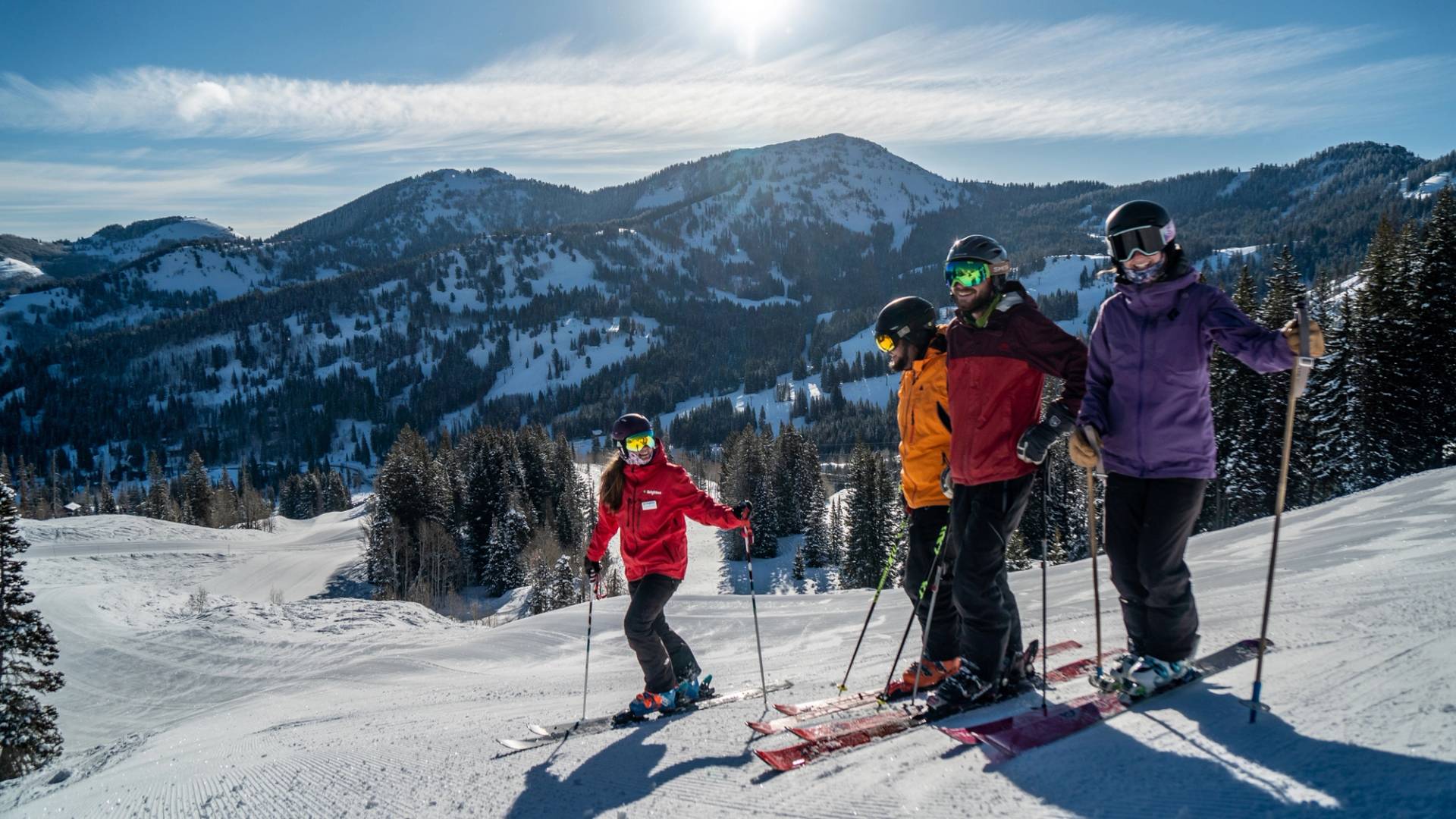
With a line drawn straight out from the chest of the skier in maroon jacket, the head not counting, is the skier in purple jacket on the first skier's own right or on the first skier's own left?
on the first skier's own left

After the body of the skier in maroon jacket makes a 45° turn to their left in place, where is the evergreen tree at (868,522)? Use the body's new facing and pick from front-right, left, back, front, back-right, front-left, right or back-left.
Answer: back

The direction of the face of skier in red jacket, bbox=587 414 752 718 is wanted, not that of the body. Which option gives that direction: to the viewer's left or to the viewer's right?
to the viewer's right

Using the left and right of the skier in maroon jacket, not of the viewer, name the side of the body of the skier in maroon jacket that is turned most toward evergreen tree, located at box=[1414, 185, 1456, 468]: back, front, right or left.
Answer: back

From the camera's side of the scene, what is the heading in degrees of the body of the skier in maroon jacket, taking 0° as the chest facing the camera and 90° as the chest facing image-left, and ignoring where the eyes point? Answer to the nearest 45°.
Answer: approximately 45°
